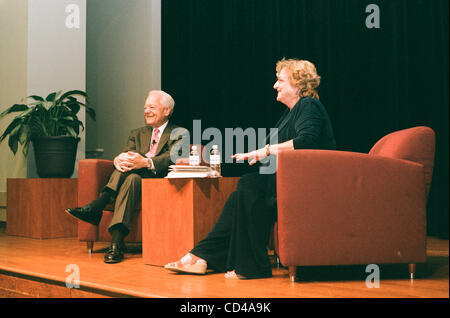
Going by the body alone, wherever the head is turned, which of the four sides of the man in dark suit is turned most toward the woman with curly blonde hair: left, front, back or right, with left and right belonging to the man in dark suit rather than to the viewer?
left

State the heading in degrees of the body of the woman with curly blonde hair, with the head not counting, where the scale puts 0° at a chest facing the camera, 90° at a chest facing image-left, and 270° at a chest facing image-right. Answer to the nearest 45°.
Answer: approximately 90°

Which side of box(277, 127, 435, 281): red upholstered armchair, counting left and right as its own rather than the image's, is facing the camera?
left

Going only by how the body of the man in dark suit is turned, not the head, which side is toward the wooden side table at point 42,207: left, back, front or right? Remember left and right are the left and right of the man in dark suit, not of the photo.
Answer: right

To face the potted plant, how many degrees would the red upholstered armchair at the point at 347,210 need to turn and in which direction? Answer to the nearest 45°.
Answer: approximately 45° to its right

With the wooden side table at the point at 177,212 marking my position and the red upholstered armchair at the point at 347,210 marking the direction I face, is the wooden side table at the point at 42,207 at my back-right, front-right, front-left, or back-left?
back-left

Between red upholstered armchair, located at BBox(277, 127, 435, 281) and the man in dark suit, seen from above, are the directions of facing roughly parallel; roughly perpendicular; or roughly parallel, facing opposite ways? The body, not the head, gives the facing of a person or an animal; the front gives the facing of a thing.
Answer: roughly perpendicular

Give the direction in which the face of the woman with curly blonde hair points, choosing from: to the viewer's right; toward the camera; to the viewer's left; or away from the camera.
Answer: to the viewer's left
